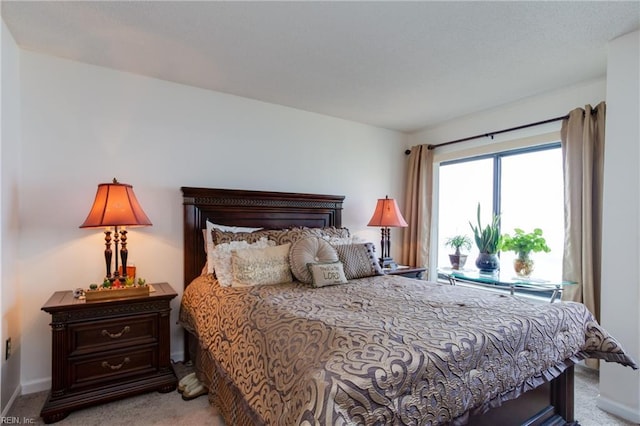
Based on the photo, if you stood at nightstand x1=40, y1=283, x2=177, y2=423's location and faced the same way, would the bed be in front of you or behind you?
in front

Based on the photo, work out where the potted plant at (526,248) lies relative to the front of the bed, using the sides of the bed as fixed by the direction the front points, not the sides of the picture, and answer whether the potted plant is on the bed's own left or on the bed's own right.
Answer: on the bed's own left

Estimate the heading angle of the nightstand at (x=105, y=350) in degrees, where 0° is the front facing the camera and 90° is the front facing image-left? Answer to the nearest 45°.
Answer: approximately 0°

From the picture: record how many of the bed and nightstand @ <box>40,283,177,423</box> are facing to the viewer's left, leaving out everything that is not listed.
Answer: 0

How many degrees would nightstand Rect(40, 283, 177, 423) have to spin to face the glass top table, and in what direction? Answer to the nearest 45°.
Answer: approximately 45° to its left

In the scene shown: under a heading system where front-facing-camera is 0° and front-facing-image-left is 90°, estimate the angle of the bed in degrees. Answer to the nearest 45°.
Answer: approximately 315°

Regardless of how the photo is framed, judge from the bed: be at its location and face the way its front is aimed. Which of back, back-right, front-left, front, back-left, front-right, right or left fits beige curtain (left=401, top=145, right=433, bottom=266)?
back-left

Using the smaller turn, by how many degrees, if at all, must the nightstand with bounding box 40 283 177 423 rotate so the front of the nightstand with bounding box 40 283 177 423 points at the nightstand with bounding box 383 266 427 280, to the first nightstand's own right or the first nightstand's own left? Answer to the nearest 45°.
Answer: approximately 90° to the first nightstand's own left

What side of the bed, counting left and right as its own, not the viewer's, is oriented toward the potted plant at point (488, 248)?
left

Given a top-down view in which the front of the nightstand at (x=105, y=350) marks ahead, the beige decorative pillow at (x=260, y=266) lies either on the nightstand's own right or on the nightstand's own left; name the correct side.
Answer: on the nightstand's own left
